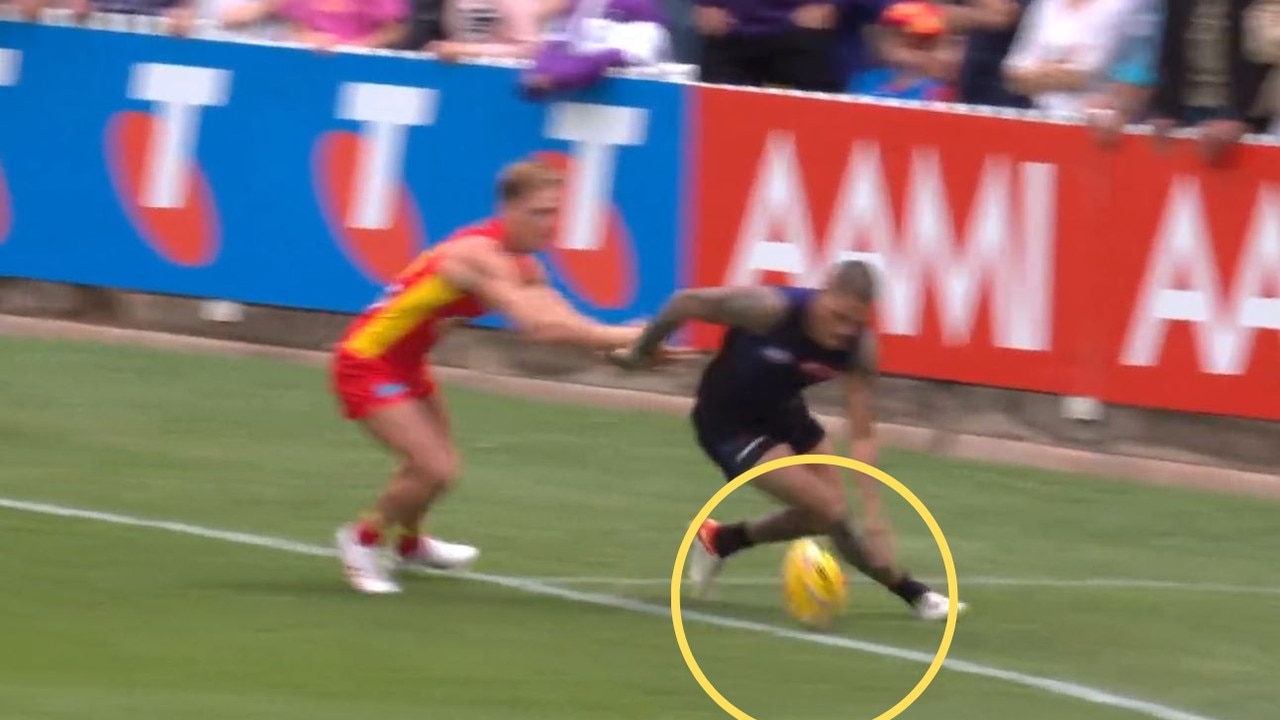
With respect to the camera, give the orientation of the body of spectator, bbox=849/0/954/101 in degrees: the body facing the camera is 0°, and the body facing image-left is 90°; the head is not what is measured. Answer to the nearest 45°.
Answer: approximately 0°

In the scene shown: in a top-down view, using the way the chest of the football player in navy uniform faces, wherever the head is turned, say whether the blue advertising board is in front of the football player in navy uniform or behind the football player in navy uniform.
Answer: behind

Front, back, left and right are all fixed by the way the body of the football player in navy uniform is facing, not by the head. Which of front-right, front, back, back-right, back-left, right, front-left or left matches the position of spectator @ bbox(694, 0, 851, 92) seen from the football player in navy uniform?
back-left

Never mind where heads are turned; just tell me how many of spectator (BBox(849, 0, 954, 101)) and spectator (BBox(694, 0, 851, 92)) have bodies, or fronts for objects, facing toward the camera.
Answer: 2

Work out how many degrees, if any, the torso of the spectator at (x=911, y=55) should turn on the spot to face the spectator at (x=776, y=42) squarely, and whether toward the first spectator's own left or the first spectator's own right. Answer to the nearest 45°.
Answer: approximately 90° to the first spectator's own right

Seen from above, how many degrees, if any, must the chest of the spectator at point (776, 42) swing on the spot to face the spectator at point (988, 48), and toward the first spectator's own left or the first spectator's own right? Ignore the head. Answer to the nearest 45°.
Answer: approximately 90° to the first spectator's own left

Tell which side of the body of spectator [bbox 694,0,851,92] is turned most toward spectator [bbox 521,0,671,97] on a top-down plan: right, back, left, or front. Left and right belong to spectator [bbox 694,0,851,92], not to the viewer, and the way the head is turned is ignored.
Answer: right

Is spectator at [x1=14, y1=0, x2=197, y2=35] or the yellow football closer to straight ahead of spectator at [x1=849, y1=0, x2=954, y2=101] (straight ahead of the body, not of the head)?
the yellow football

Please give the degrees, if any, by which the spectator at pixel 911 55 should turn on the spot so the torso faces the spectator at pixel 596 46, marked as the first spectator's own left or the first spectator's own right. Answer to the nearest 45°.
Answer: approximately 90° to the first spectator's own right

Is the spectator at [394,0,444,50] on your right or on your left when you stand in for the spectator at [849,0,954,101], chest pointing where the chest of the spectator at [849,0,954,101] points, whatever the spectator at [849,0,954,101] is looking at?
on your right

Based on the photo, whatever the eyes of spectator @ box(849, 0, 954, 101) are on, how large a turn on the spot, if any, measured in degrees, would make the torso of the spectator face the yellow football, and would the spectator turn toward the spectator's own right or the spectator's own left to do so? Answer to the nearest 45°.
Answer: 0° — they already face it

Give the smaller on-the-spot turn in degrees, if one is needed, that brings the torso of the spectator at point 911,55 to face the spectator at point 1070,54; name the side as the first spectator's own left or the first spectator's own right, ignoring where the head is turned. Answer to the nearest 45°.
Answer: approximately 45° to the first spectator's own left
